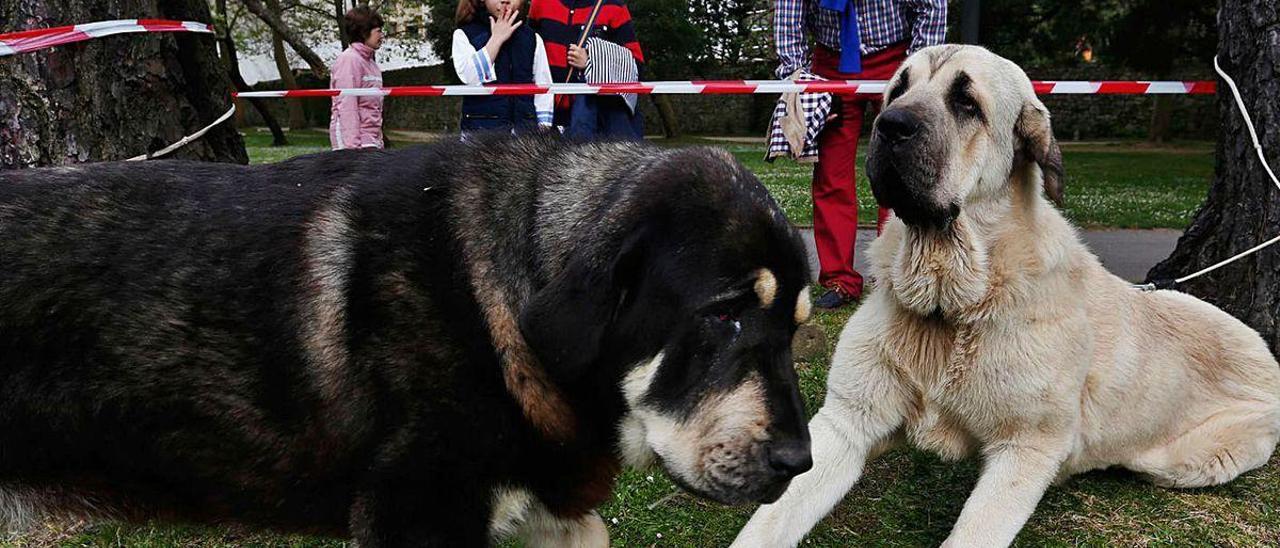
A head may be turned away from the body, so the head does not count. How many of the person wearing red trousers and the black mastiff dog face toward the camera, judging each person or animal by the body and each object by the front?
1

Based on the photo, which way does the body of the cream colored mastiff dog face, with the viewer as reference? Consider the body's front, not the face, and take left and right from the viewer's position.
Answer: facing the viewer and to the left of the viewer

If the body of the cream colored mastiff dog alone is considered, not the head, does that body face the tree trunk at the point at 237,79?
no

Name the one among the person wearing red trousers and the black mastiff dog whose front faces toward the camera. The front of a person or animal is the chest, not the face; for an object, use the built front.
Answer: the person wearing red trousers

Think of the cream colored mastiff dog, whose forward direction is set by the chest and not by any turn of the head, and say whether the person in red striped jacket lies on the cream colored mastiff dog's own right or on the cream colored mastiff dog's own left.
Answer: on the cream colored mastiff dog's own right

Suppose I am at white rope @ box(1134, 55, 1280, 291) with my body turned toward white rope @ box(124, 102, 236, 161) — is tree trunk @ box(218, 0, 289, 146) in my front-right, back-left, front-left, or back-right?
front-right

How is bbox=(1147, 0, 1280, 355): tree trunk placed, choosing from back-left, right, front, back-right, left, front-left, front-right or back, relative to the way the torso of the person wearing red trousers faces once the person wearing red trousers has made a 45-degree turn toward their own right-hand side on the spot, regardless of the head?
left

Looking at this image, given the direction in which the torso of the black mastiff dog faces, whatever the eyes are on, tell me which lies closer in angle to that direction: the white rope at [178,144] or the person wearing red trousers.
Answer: the person wearing red trousers

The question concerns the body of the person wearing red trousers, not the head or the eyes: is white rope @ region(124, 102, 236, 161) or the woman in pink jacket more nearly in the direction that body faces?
the white rope

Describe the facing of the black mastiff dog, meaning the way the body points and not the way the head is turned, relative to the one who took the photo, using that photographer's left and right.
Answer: facing to the right of the viewer

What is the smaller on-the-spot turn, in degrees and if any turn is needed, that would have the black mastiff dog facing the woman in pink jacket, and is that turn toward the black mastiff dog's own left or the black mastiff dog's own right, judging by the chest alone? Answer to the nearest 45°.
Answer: approximately 90° to the black mastiff dog's own left

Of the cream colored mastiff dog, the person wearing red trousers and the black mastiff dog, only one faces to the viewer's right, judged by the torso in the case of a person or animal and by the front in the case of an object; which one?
the black mastiff dog

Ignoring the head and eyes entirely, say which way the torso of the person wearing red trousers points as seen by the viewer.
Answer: toward the camera

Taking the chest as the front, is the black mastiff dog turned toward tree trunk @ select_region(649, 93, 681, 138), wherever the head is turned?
no

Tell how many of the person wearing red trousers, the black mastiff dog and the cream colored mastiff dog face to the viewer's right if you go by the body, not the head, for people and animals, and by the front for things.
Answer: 1

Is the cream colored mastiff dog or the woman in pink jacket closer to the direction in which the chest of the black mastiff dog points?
the cream colored mastiff dog
